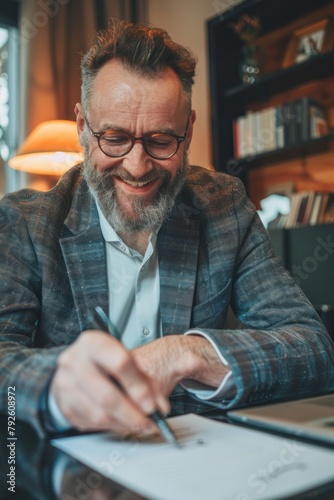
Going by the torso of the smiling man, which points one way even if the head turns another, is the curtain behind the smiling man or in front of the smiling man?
behind

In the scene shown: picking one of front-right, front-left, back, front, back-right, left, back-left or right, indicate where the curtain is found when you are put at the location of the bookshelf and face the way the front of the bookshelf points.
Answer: front-right

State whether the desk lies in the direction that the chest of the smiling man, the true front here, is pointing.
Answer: yes

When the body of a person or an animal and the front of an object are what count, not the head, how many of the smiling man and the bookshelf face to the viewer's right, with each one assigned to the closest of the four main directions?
0

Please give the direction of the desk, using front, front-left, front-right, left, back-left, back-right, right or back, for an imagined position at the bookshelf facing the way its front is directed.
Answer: front-left

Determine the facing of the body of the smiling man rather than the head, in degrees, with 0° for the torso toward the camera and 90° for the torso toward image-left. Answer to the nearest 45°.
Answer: approximately 0°

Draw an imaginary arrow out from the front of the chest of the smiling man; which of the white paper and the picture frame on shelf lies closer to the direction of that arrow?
the white paper

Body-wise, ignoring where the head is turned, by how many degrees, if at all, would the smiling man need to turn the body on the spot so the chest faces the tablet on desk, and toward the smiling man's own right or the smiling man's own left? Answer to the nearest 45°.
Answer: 0° — they already face it

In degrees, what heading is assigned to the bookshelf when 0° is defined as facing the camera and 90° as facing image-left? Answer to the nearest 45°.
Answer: approximately 45°

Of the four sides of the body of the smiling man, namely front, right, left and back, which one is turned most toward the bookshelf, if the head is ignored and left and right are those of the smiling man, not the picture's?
back
